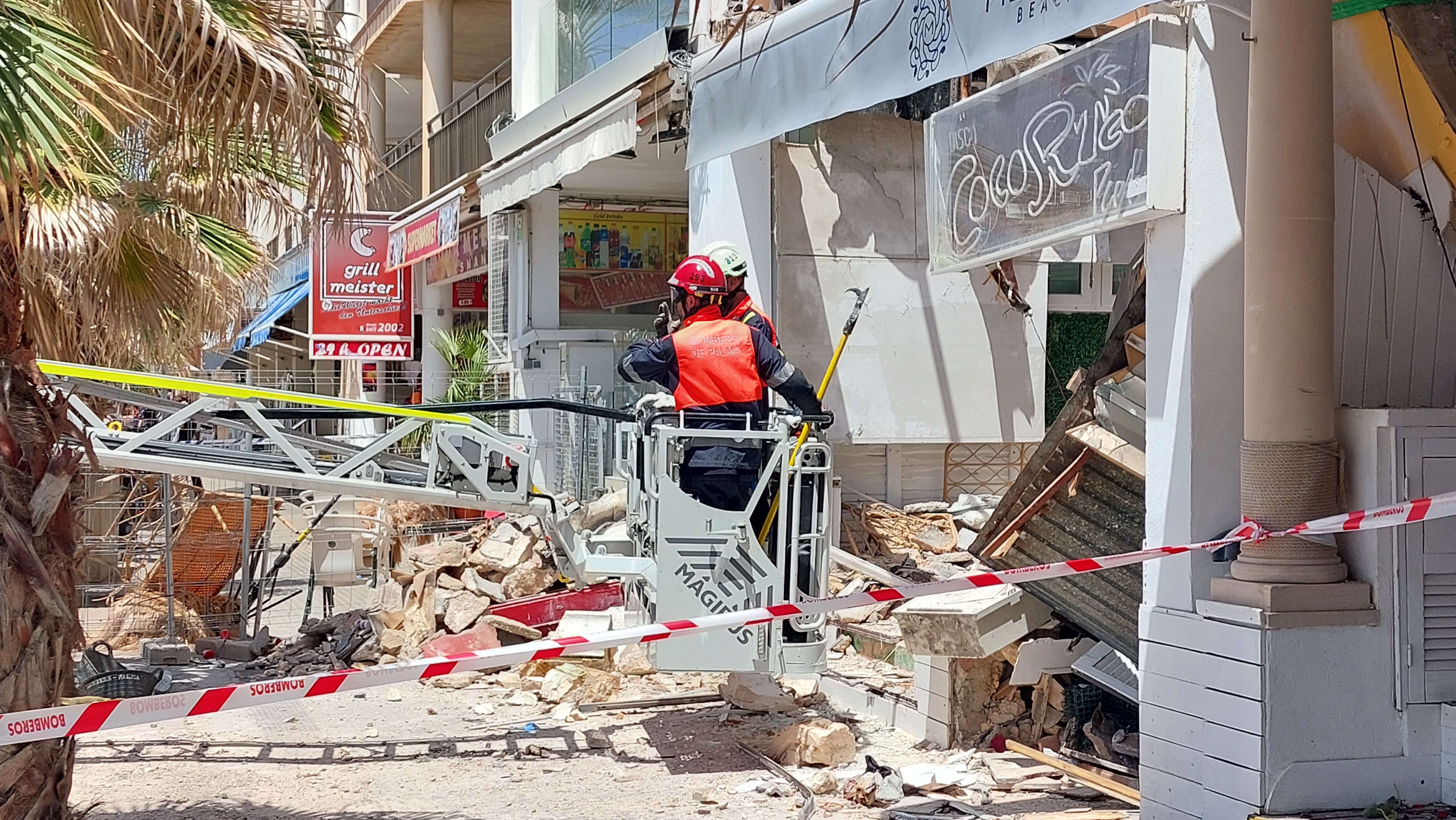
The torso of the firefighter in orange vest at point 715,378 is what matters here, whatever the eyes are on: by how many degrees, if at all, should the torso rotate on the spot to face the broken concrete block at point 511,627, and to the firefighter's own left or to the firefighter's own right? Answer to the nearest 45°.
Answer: approximately 45° to the firefighter's own left

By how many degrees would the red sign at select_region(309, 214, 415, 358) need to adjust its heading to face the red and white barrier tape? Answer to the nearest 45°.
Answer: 0° — it already faces it

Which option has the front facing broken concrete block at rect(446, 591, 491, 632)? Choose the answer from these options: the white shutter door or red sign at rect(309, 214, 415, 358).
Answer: the red sign

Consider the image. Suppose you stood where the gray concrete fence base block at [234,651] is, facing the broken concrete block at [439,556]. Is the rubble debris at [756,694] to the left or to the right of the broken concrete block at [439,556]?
right

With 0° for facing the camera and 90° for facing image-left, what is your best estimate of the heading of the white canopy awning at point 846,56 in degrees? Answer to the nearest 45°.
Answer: approximately 45°

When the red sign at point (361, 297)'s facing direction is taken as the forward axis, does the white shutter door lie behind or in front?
in front

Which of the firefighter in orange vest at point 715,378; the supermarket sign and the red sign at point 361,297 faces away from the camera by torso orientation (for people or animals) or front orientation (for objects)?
the firefighter in orange vest

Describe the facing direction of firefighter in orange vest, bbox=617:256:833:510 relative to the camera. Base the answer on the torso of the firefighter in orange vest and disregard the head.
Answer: away from the camera

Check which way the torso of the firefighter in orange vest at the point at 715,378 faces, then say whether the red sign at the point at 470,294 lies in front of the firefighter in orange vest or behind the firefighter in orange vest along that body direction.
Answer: in front

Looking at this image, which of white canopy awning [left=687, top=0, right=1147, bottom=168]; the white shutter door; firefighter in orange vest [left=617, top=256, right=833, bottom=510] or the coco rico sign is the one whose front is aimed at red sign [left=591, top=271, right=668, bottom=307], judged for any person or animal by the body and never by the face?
the firefighter in orange vest
